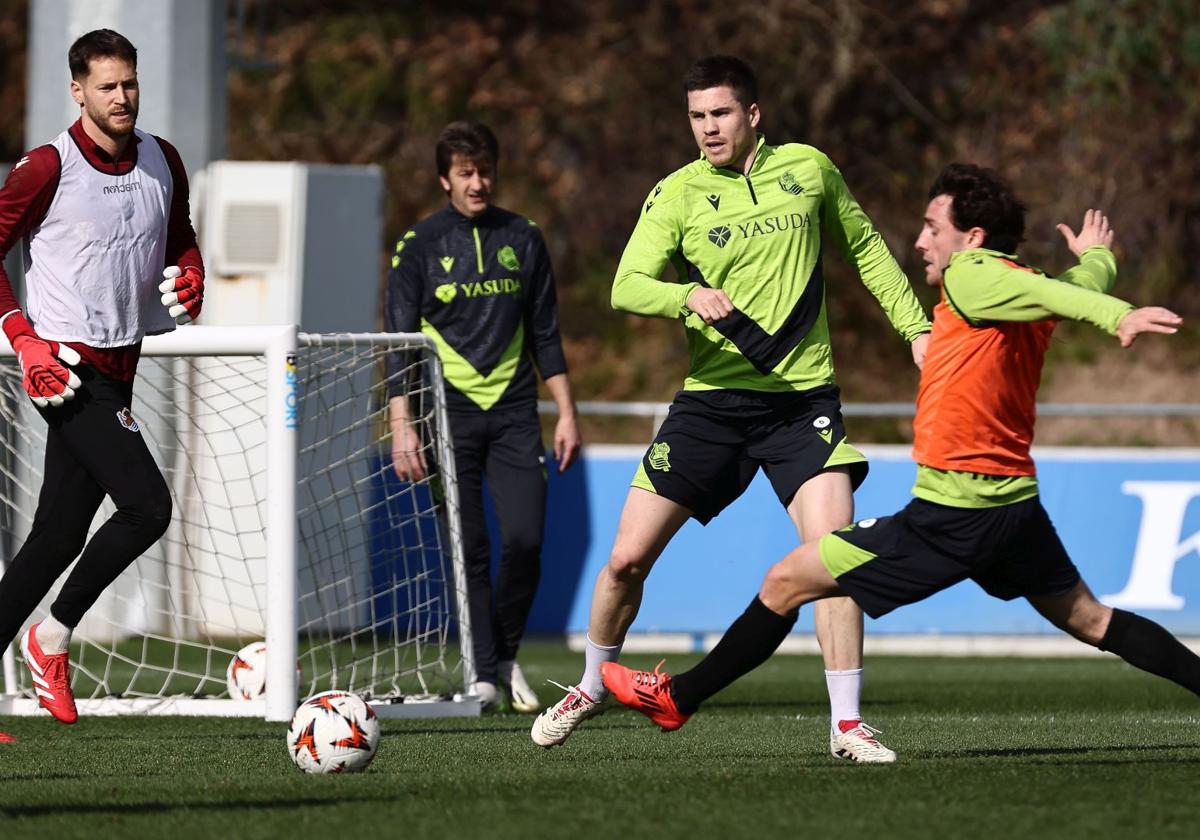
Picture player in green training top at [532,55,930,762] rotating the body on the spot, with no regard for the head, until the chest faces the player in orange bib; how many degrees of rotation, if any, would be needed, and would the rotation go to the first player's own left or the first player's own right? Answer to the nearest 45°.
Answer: approximately 45° to the first player's own left

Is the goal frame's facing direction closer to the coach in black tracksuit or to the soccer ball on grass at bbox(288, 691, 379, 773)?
the soccer ball on grass

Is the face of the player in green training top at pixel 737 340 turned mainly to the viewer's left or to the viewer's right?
to the viewer's left

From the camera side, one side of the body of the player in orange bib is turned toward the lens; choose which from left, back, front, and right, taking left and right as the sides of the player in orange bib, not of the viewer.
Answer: left

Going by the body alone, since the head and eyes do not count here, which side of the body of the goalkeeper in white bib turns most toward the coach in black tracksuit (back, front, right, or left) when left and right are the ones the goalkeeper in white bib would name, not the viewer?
left

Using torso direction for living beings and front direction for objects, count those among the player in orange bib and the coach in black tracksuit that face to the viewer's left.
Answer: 1

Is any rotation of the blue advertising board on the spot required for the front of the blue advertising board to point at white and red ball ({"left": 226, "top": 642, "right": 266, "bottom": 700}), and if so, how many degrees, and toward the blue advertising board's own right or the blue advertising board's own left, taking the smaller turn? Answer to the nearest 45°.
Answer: approximately 45° to the blue advertising board's own right

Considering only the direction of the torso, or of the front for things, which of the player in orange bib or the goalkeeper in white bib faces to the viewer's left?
the player in orange bib

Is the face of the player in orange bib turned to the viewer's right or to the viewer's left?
to the viewer's left

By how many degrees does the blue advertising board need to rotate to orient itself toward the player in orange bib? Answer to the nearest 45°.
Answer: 0° — it already faces them

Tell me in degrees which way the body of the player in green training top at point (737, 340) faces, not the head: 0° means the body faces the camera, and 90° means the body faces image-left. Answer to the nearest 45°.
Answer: approximately 0°

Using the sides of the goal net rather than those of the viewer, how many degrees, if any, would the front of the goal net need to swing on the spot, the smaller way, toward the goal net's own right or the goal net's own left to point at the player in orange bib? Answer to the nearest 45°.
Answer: approximately 90° to the goal net's own left
